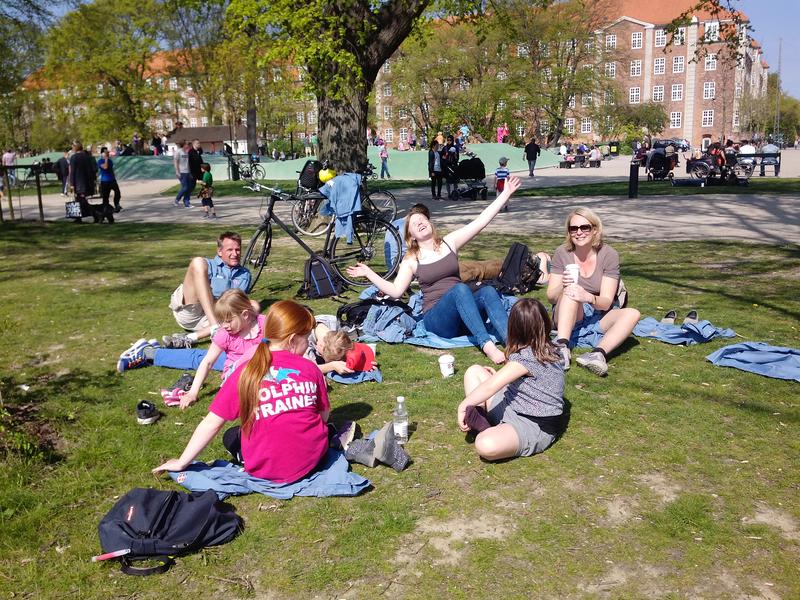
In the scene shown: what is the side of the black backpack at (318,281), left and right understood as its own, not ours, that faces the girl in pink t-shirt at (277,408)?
front

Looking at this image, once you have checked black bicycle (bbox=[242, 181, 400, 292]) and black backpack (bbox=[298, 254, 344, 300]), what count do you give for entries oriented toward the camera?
1

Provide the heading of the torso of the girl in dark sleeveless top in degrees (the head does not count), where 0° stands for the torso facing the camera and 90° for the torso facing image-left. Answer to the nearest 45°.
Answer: approximately 315°

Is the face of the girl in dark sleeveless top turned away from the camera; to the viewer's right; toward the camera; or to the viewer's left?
toward the camera

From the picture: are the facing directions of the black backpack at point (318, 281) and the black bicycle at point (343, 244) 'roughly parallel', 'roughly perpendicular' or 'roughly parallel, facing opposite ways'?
roughly perpendicular

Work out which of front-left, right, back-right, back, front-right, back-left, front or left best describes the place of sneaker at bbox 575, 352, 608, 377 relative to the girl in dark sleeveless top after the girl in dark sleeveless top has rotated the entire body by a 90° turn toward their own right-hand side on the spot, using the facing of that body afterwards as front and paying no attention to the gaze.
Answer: left

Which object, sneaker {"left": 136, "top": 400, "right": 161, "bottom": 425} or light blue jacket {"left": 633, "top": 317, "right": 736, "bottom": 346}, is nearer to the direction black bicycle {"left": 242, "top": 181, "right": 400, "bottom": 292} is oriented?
the sneaker

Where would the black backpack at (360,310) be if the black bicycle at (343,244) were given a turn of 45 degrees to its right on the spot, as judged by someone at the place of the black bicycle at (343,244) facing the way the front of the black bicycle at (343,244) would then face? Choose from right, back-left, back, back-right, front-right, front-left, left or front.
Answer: back-left

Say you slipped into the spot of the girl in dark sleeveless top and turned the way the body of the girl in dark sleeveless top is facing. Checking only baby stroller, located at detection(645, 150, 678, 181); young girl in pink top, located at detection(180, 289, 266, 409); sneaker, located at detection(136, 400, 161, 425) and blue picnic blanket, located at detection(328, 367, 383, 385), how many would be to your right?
3

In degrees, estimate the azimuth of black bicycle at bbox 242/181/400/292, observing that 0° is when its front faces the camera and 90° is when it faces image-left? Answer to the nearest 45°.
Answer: approximately 90°

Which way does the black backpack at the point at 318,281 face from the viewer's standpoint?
toward the camera

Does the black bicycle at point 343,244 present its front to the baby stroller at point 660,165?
no

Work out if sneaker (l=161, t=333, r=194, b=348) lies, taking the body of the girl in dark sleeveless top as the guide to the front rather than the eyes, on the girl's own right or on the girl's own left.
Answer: on the girl's own right

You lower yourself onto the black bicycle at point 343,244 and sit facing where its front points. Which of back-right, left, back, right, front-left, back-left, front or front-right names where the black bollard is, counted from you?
back-right

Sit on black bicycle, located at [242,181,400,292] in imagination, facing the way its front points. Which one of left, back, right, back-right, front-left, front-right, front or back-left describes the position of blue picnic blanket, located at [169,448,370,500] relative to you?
left

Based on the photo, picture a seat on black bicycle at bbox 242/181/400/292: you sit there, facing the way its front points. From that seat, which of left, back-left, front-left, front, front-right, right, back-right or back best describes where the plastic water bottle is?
left

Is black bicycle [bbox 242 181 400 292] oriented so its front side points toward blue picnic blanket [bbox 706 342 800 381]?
no

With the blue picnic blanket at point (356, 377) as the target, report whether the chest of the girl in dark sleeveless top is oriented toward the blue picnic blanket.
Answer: no
